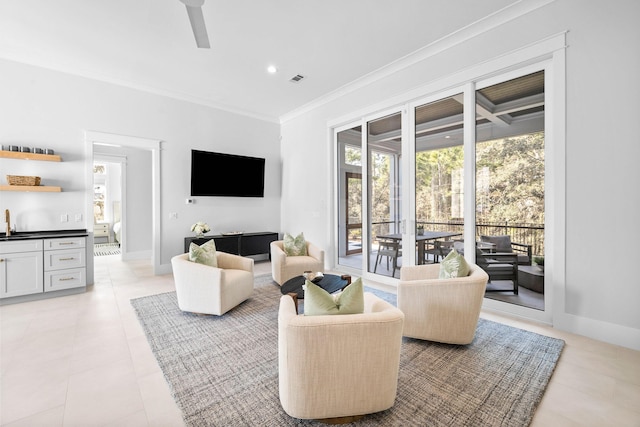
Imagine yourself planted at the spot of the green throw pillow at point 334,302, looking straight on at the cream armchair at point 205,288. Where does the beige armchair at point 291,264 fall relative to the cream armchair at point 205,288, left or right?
right

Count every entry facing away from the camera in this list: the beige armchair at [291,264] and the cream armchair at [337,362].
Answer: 1

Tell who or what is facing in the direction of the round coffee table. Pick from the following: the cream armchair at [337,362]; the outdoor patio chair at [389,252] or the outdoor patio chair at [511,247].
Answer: the cream armchair

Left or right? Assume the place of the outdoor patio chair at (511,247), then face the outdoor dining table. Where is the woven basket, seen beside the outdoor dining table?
left

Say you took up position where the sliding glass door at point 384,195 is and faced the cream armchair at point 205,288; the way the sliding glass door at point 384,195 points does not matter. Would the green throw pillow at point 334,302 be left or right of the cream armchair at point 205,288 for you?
left

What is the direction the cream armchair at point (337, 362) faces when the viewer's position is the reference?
facing away from the viewer

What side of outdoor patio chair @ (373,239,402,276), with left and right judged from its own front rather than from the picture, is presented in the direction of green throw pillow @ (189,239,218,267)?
back

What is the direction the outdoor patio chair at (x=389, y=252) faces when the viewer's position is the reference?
facing away from the viewer and to the right of the viewer
